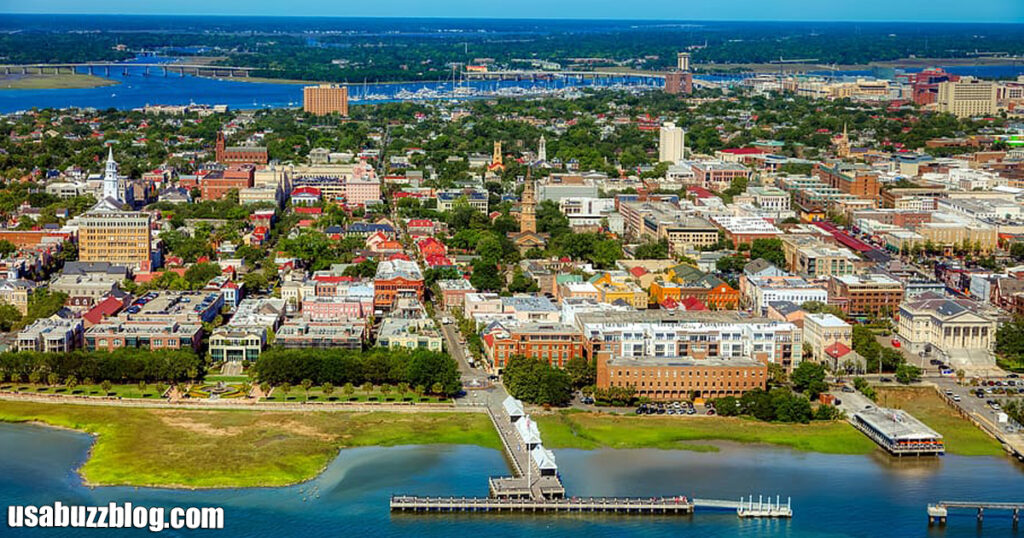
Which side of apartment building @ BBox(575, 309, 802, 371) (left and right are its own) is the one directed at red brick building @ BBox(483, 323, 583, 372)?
right

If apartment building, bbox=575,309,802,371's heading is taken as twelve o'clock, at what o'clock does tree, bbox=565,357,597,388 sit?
The tree is roughly at 2 o'clock from the apartment building.

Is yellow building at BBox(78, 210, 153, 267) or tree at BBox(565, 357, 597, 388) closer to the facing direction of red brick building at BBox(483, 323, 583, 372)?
the tree

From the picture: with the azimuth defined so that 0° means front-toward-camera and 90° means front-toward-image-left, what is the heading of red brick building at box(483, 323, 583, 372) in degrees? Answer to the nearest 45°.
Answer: approximately 0°

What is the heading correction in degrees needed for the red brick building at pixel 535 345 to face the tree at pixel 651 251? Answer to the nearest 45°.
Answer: approximately 180°

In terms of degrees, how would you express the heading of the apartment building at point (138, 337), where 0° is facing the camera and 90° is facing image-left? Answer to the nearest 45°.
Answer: approximately 0°

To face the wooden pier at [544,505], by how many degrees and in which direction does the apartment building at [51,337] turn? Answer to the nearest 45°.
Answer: approximately 45° to its left

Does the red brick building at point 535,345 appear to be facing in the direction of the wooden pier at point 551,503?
yes

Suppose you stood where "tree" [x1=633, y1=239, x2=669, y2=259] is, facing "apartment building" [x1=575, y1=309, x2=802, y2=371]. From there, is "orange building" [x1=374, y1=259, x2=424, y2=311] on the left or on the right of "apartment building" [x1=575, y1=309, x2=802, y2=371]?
right

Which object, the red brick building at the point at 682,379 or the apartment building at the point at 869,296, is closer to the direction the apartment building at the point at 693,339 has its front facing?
the red brick building

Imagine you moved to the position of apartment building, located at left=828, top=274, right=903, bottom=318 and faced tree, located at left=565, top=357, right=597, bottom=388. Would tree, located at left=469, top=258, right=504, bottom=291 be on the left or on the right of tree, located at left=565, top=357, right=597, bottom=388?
right
